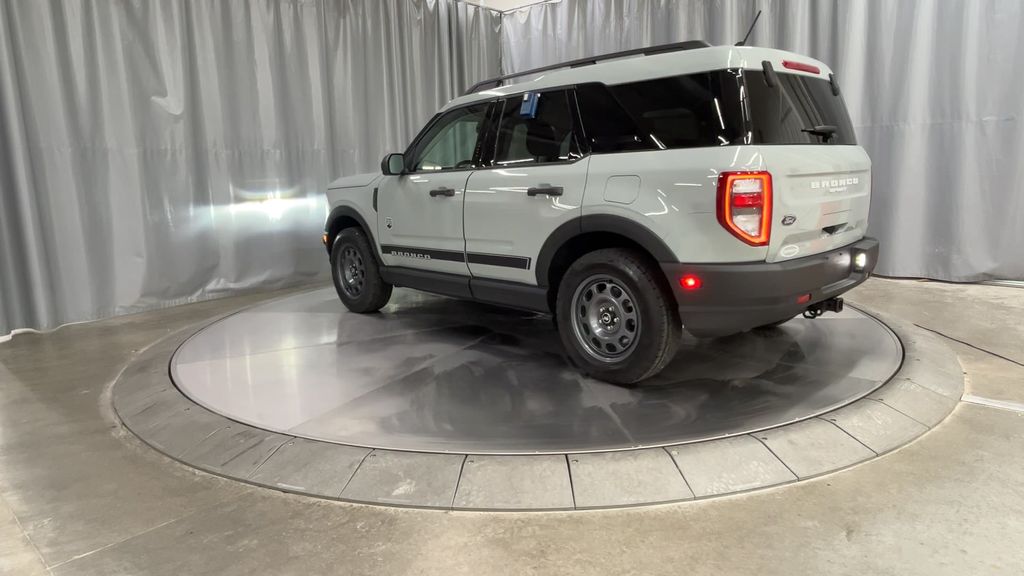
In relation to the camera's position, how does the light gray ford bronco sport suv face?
facing away from the viewer and to the left of the viewer
